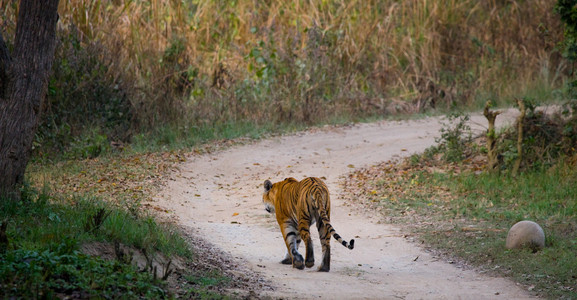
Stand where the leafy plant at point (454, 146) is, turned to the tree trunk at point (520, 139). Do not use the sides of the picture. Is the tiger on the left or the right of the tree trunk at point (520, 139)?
right

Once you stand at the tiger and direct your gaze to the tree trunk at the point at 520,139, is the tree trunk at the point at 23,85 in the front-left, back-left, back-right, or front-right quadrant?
back-left

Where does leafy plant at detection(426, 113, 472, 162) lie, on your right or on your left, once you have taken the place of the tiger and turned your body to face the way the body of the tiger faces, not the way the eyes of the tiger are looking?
on your right

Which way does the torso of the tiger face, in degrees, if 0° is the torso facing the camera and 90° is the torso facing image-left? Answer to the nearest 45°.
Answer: approximately 135°

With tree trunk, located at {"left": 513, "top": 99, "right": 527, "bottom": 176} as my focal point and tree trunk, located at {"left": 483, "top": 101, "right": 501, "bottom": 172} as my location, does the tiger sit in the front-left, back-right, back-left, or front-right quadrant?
back-right

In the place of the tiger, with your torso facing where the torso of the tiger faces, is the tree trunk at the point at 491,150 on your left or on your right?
on your right

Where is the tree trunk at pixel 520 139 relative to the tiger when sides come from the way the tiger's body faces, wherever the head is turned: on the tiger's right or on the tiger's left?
on the tiger's right

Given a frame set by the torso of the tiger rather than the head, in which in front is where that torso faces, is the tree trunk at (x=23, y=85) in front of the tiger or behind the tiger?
in front
